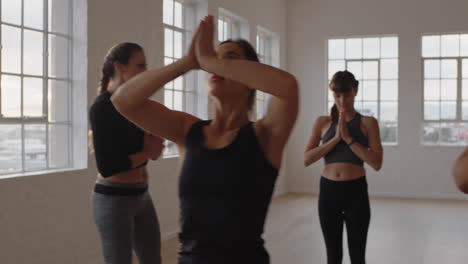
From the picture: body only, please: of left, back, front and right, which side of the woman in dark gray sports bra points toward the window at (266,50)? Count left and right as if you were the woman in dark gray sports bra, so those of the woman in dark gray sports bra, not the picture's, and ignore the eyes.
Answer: back

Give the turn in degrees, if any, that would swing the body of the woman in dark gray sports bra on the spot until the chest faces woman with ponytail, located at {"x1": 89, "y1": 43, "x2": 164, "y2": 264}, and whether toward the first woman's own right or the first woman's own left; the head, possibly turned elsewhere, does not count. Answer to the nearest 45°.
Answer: approximately 45° to the first woman's own right

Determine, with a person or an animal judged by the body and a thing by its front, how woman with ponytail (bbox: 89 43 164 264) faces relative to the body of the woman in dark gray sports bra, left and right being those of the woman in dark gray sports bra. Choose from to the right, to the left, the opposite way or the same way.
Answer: to the left

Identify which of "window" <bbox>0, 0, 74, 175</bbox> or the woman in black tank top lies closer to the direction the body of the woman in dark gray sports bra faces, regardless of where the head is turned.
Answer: the woman in black tank top

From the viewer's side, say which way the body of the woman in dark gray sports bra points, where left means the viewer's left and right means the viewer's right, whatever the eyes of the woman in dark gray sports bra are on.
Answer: facing the viewer

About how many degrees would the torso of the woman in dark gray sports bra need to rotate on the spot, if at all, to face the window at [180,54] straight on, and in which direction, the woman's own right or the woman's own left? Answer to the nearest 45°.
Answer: approximately 135° to the woman's own right

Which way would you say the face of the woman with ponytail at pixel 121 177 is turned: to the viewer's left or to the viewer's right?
to the viewer's right

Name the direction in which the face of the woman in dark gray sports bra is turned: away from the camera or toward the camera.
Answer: toward the camera

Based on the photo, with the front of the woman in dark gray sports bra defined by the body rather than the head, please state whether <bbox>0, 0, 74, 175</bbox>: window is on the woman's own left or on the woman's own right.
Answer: on the woman's own right

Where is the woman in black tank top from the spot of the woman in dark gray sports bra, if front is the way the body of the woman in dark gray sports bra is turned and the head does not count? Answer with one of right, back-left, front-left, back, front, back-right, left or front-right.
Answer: front

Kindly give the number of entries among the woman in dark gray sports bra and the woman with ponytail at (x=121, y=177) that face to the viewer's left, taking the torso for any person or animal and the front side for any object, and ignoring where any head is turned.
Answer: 0

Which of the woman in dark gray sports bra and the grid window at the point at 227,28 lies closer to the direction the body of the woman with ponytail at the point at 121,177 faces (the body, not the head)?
the woman in dark gray sports bra

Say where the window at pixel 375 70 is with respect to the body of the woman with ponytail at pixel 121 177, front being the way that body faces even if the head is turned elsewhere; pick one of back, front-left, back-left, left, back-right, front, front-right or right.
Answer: left

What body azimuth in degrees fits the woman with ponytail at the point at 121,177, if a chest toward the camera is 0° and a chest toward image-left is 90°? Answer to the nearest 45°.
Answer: approximately 315°

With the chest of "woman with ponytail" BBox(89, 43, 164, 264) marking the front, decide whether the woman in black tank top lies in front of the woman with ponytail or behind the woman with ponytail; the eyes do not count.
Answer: in front
